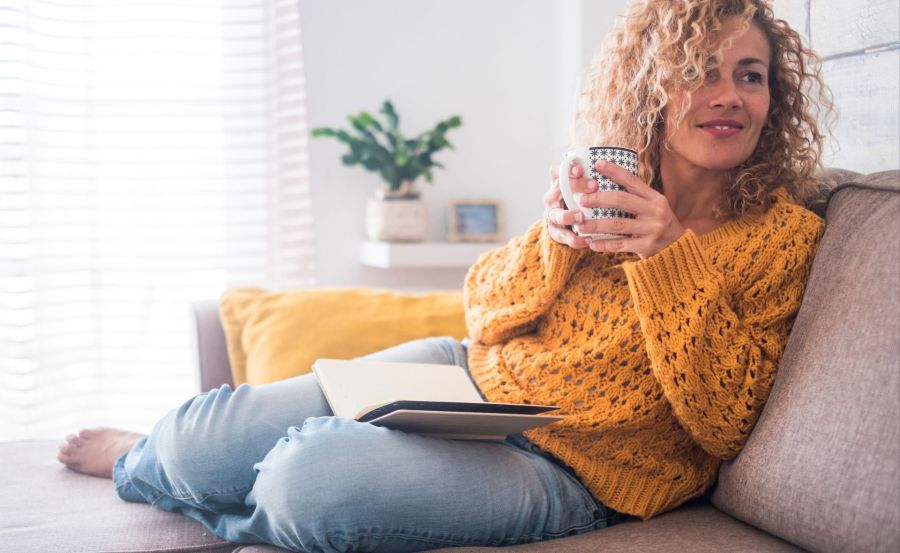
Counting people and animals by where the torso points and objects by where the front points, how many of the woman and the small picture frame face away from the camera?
0

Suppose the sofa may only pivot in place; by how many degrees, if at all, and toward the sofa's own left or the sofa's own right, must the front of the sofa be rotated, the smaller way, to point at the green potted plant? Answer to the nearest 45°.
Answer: approximately 135° to the sofa's own right

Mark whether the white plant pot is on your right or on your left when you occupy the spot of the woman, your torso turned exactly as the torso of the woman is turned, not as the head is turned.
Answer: on your right

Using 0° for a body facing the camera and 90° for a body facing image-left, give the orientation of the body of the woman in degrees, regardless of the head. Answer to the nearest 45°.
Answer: approximately 45°

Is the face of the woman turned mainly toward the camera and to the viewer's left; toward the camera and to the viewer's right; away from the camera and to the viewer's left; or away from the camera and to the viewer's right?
toward the camera and to the viewer's right

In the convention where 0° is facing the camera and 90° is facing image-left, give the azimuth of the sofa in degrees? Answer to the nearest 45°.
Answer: approximately 45°

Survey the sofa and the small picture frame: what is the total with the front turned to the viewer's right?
0

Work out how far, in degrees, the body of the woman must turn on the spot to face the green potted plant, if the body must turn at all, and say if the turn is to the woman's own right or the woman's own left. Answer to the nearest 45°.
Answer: approximately 135° to the woman's own right

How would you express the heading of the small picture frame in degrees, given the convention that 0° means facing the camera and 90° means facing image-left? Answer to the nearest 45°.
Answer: approximately 0°
